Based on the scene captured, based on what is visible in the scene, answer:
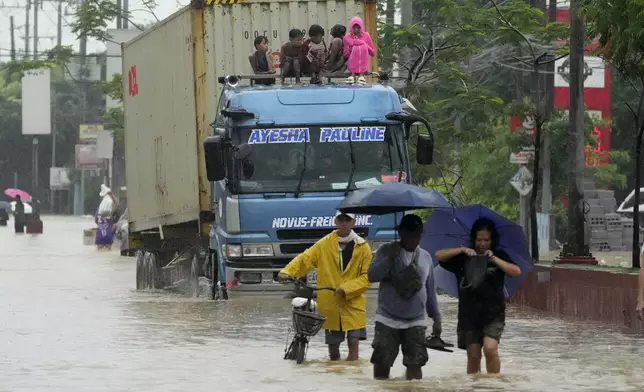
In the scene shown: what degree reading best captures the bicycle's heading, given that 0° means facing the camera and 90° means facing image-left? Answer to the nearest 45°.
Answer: approximately 0°

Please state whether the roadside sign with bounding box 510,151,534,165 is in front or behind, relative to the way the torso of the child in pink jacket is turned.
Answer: behind

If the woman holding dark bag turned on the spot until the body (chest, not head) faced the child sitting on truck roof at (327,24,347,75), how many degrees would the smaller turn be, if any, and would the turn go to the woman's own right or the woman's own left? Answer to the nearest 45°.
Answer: approximately 180°

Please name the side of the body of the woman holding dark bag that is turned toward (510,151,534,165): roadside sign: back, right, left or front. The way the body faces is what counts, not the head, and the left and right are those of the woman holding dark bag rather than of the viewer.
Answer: back

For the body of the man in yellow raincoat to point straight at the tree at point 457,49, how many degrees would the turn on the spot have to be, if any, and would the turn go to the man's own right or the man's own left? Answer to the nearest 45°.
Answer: approximately 180°

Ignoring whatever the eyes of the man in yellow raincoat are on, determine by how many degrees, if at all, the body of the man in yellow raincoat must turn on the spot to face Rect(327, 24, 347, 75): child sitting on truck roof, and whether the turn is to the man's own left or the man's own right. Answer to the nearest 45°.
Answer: approximately 180°

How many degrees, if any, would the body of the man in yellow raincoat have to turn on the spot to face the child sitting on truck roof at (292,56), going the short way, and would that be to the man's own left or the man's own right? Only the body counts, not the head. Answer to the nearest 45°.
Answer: approximately 180°
